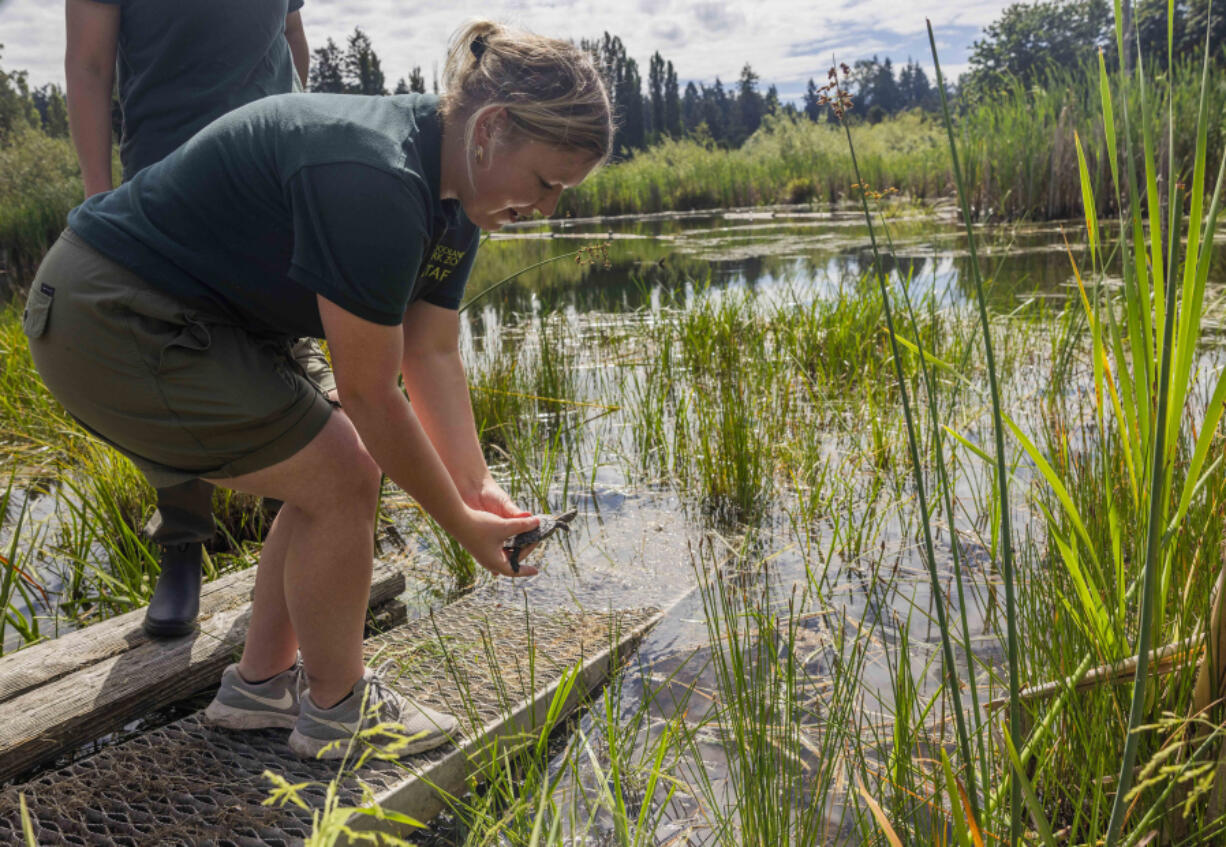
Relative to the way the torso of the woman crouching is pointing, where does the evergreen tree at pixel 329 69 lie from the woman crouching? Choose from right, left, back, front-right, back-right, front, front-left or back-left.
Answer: left

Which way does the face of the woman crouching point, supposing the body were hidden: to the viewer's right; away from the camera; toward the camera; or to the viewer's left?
to the viewer's right

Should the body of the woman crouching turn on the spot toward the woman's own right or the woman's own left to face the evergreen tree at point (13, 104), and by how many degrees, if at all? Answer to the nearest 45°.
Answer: approximately 90° to the woman's own left

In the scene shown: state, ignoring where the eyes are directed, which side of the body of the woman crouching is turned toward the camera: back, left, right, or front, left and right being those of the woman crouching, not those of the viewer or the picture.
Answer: right
